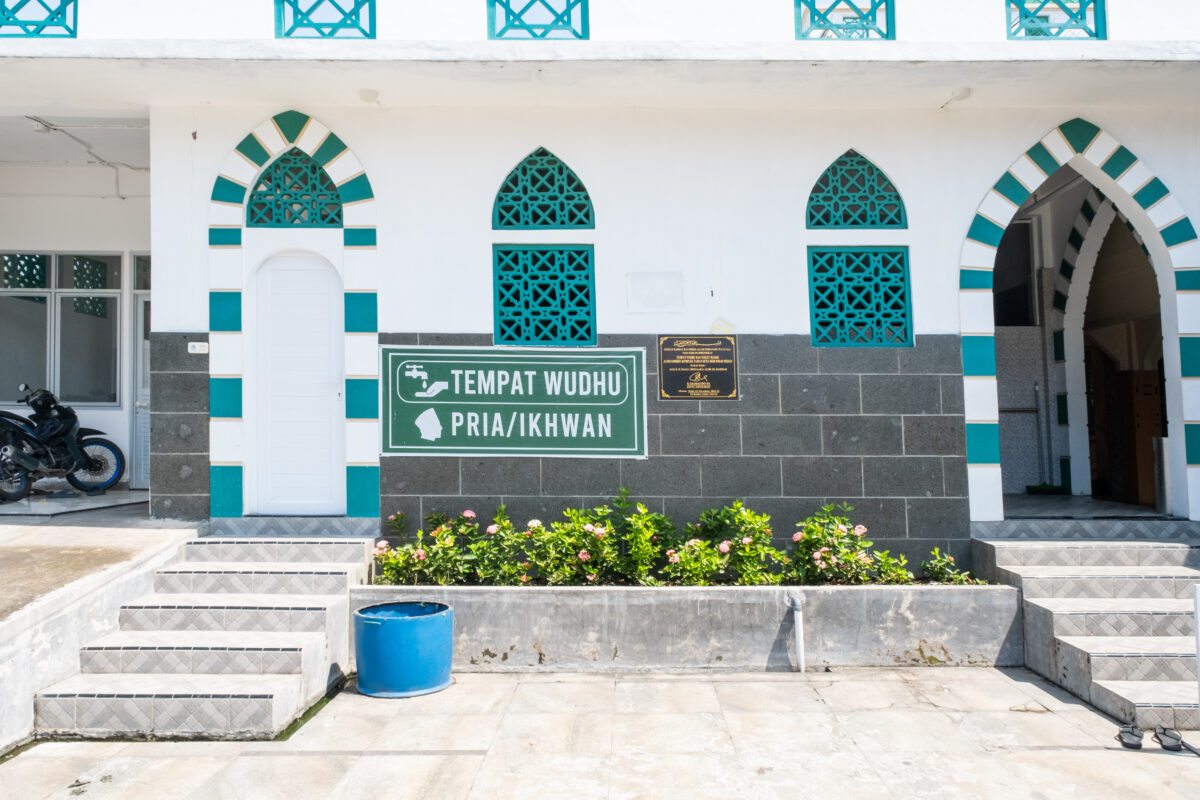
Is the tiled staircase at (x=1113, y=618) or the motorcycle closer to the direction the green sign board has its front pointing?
the tiled staircase

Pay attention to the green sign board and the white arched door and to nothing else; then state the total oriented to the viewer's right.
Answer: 0

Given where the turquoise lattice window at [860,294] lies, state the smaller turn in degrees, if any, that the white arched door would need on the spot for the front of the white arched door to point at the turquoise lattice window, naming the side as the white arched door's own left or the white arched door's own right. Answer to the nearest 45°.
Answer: approximately 90° to the white arched door's own left

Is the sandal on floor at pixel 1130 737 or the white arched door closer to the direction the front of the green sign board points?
the sandal on floor

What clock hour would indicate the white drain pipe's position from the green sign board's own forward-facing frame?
The white drain pipe is roughly at 10 o'clock from the green sign board.

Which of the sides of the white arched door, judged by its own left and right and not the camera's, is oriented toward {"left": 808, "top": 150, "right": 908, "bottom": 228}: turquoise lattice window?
left

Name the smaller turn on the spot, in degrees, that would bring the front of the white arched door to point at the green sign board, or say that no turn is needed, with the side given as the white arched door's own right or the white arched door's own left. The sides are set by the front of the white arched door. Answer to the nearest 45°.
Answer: approximately 45° to the white arched door's own left

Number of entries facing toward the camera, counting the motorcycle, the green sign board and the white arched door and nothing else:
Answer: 2

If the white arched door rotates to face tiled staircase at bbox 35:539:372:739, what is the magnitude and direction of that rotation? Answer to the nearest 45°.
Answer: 0° — it already faces it

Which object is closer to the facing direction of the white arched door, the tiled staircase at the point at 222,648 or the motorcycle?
the tiled staircase

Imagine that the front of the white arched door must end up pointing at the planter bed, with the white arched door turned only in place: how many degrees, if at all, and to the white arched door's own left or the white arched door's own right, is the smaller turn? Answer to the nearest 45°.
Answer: approximately 45° to the white arched door's own left
